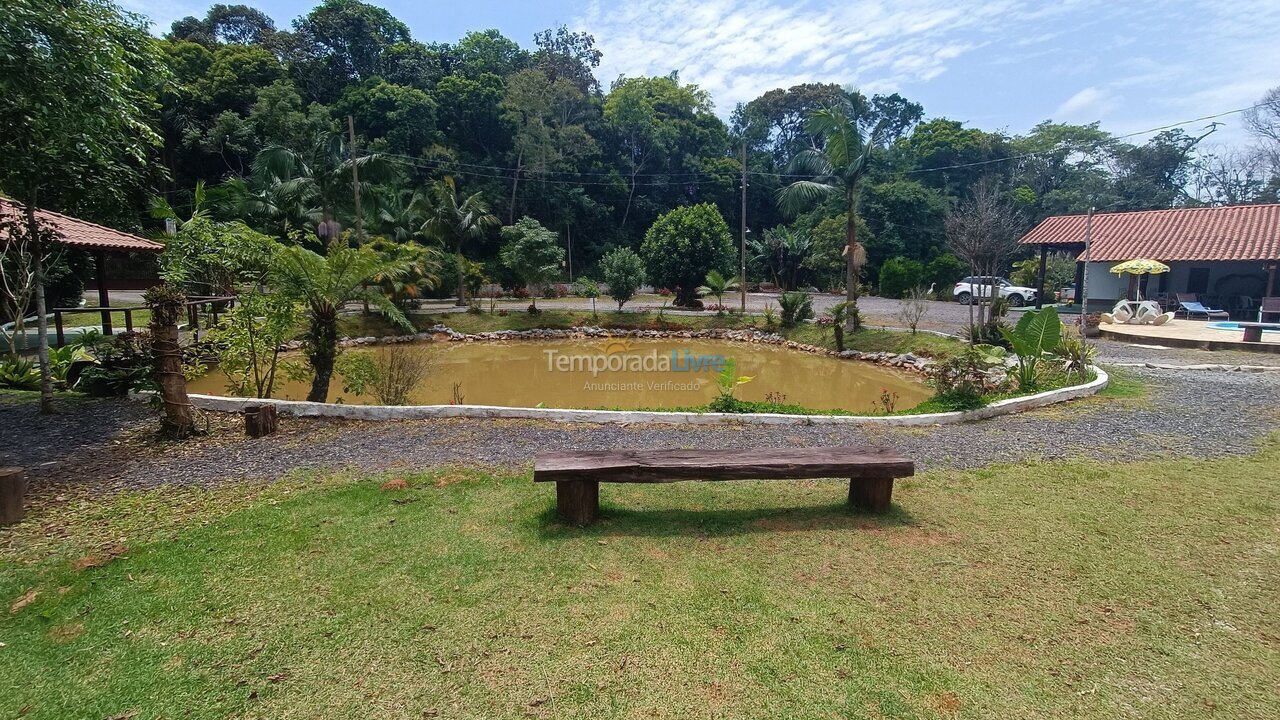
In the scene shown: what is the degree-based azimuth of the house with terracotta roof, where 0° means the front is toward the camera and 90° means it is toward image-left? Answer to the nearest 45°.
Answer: approximately 0°

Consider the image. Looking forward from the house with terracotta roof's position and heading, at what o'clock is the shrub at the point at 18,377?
The shrub is roughly at 1 o'clock from the house with terracotta roof.

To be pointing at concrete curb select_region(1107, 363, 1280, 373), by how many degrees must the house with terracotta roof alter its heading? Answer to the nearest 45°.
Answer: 0° — it already faces it

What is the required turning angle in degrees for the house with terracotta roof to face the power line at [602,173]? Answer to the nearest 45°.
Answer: approximately 90° to its right

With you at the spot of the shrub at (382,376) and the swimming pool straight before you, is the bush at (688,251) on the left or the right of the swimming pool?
left

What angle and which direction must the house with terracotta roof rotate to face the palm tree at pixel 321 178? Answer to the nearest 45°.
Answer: approximately 45° to its right

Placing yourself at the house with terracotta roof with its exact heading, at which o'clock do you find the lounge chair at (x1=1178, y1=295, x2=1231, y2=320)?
The lounge chair is roughly at 12 o'clock from the house with terracotta roof.

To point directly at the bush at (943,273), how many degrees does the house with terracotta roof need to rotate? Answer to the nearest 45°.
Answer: approximately 135° to its right

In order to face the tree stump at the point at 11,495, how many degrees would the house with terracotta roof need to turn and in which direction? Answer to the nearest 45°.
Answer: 0° — it already faces it
